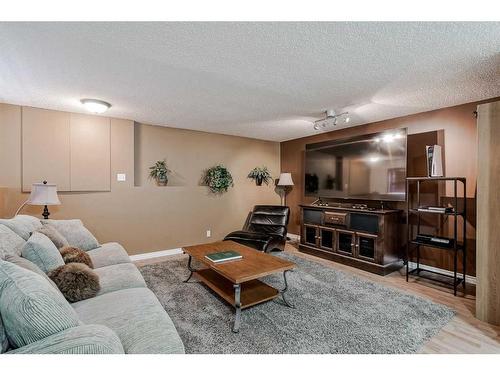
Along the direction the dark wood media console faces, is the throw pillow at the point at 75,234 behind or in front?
in front

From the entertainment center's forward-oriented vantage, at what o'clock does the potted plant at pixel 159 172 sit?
The potted plant is roughly at 1 o'clock from the entertainment center.

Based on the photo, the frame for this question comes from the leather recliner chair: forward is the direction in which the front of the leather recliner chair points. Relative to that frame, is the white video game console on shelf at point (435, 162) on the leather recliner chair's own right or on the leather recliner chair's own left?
on the leather recliner chair's own left

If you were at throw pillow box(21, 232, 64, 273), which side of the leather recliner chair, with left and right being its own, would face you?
front

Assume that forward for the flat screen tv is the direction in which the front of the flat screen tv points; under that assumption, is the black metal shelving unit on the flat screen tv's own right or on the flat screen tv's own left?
on the flat screen tv's own left

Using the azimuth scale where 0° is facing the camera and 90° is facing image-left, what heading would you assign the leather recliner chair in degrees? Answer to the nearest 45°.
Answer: approximately 45°

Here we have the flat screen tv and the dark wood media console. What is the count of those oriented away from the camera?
0

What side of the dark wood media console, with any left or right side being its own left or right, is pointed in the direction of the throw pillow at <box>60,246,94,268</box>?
front

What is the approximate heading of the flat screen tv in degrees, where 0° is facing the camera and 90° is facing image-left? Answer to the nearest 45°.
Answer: approximately 45°

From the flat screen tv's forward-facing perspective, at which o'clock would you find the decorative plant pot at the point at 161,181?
The decorative plant pot is roughly at 1 o'clock from the flat screen tv.

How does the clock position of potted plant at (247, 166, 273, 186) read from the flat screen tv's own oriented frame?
The potted plant is roughly at 2 o'clock from the flat screen tv.
